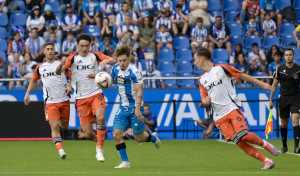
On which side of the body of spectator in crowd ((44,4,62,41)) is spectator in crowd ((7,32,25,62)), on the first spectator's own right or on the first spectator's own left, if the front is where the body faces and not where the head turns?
on the first spectator's own right

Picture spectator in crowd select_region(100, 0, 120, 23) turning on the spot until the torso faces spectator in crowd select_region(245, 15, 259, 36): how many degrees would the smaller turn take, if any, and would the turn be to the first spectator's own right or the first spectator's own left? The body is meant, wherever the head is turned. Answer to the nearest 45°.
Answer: approximately 90° to the first spectator's own left

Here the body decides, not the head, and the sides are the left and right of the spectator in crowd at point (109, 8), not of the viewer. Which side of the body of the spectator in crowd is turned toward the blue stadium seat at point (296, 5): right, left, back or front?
left

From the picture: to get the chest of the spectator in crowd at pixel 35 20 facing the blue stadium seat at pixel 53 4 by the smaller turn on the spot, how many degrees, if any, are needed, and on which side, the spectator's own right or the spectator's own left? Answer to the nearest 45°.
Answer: approximately 135° to the spectator's own left

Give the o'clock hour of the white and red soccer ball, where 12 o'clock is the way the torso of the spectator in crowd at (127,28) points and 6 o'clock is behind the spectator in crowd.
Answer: The white and red soccer ball is roughly at 12 o'clock from the spectator in crowd.

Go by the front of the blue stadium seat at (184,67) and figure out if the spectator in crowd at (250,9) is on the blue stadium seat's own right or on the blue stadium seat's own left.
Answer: on the blue stadium seat's own left

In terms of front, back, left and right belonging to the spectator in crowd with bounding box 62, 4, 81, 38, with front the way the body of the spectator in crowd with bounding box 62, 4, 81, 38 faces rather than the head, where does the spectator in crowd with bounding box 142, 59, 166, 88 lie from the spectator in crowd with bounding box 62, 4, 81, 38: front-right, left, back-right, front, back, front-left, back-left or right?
front-left

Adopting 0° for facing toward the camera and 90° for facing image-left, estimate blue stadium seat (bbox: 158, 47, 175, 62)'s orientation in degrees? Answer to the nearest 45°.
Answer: approximately 0°

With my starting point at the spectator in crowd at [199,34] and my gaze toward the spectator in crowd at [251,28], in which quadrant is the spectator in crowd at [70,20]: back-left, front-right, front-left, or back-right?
back-left
